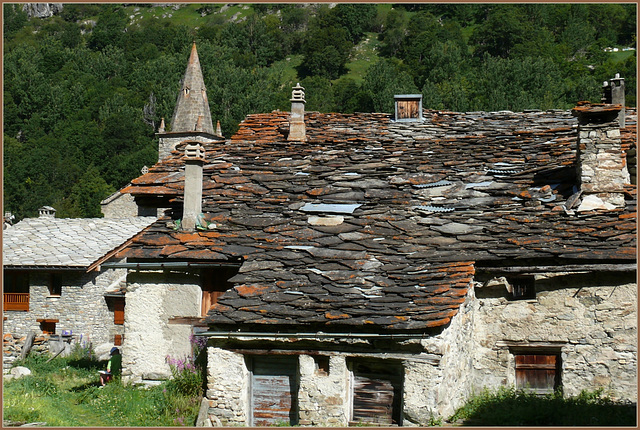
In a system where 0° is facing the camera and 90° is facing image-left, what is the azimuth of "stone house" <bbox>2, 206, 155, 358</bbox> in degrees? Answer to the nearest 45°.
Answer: approximately 0°

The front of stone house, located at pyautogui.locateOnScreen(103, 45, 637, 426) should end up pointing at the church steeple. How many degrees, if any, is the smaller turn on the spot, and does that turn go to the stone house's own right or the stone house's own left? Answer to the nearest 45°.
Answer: approximately 180°

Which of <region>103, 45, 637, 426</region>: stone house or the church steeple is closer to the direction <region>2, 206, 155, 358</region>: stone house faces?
the stone house

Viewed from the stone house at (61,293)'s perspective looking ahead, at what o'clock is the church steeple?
The church steeple is roughly at 7 o'clock from the stone house.

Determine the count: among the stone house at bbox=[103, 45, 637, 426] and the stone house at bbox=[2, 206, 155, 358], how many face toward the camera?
2

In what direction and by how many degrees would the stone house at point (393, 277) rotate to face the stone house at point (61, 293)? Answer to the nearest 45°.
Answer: approximately 135° to its right
